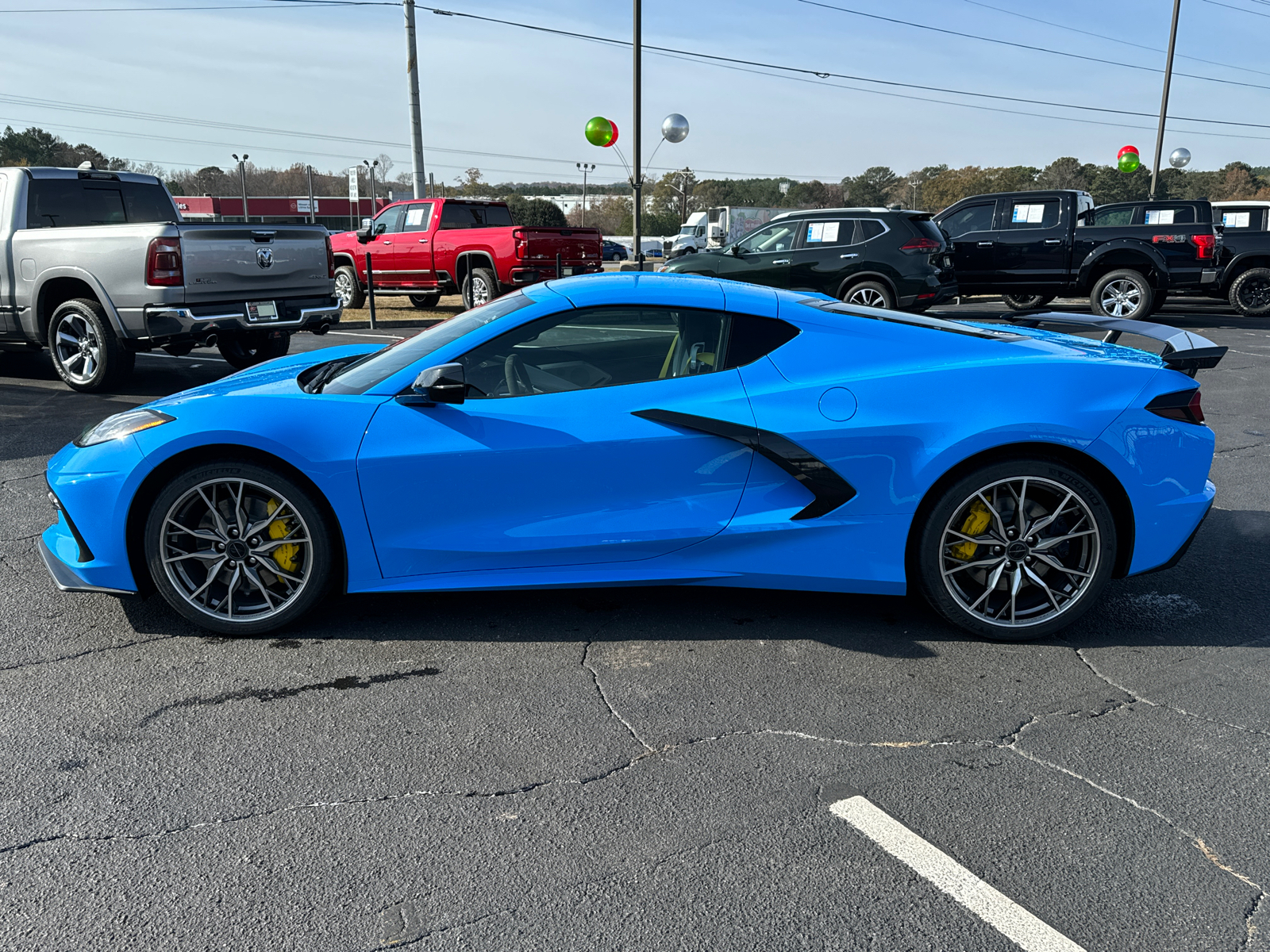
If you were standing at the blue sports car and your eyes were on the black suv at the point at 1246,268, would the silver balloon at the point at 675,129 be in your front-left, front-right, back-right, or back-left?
front-left

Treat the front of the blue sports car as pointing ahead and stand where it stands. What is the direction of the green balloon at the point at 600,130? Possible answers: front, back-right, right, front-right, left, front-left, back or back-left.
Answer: right

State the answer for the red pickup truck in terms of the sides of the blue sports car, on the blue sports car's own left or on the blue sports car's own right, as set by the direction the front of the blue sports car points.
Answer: on the blue sports car's own right

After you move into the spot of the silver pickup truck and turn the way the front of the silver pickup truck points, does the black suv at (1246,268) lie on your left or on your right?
on your right

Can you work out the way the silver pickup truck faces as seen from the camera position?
facing away from the viewer and to the left of the viewer

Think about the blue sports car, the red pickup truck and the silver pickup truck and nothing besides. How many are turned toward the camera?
0

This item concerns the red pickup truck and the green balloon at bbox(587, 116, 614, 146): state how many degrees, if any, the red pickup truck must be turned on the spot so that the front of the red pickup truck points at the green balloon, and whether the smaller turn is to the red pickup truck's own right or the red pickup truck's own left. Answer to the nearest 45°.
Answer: approximately 90° to the red pickup truck's own right

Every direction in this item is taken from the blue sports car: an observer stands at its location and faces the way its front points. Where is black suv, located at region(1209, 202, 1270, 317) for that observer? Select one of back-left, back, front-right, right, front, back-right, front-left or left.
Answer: back-right

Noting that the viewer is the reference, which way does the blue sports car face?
facing to the left of the viewer

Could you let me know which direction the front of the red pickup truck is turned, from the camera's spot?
facing away from the viewer and to the left of the viewer

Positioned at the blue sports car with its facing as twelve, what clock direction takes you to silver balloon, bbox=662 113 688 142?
The silver balloon is roughly at 3 o'clock from the blue sports car.

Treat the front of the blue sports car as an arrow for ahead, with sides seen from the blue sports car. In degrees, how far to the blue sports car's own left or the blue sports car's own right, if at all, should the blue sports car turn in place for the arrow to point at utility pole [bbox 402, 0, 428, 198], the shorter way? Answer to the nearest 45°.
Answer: approximately 90° to the blue sports car's own right

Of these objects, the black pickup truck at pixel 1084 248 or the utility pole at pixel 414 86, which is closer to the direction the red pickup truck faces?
the utility pole

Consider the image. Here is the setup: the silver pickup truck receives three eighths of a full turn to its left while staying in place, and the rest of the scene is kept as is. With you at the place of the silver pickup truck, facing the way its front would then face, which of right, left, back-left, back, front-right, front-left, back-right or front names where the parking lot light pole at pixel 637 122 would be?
back-left
